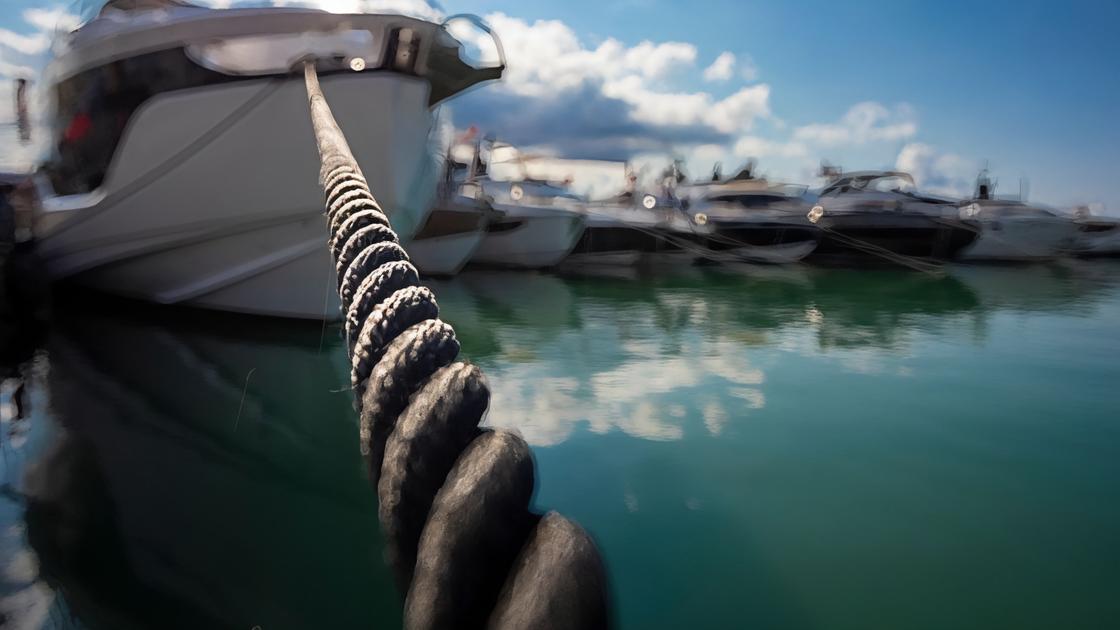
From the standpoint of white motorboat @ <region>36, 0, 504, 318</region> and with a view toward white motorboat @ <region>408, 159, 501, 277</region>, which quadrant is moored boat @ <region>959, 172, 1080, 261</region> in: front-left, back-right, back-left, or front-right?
front-right

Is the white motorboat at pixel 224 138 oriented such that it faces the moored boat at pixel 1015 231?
no

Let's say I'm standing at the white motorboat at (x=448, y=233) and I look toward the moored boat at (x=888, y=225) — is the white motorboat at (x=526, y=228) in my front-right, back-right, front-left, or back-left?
front-left

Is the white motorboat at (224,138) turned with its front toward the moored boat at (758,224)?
no

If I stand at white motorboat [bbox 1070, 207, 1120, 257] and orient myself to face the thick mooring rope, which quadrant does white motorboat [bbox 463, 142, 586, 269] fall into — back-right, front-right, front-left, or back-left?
front-right

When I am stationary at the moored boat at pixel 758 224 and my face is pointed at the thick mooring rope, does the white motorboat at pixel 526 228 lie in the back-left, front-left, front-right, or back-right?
front-right

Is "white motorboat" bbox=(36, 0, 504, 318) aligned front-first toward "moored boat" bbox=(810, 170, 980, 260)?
no
